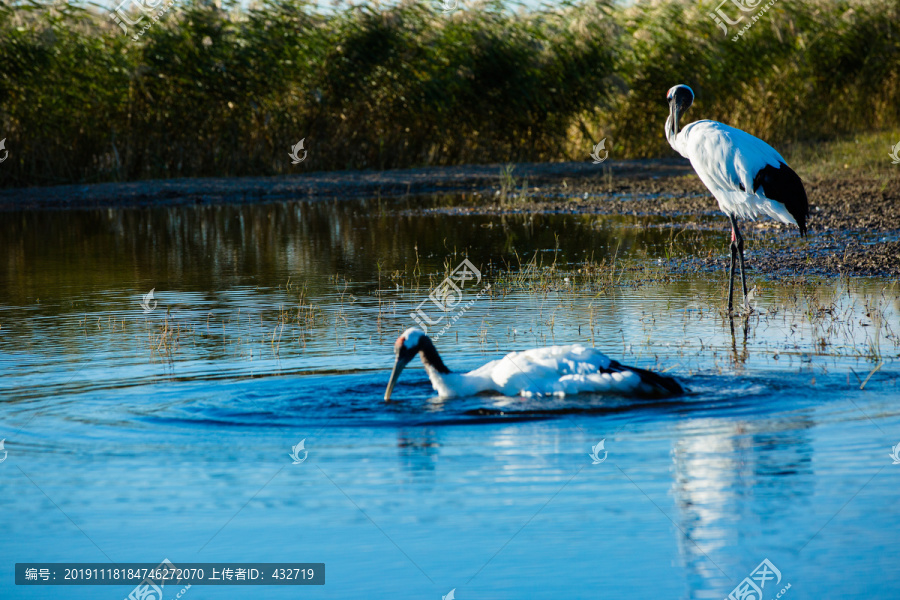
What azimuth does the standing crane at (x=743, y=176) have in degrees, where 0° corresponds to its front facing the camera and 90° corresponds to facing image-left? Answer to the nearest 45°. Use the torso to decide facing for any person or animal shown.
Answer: approximately 90°
